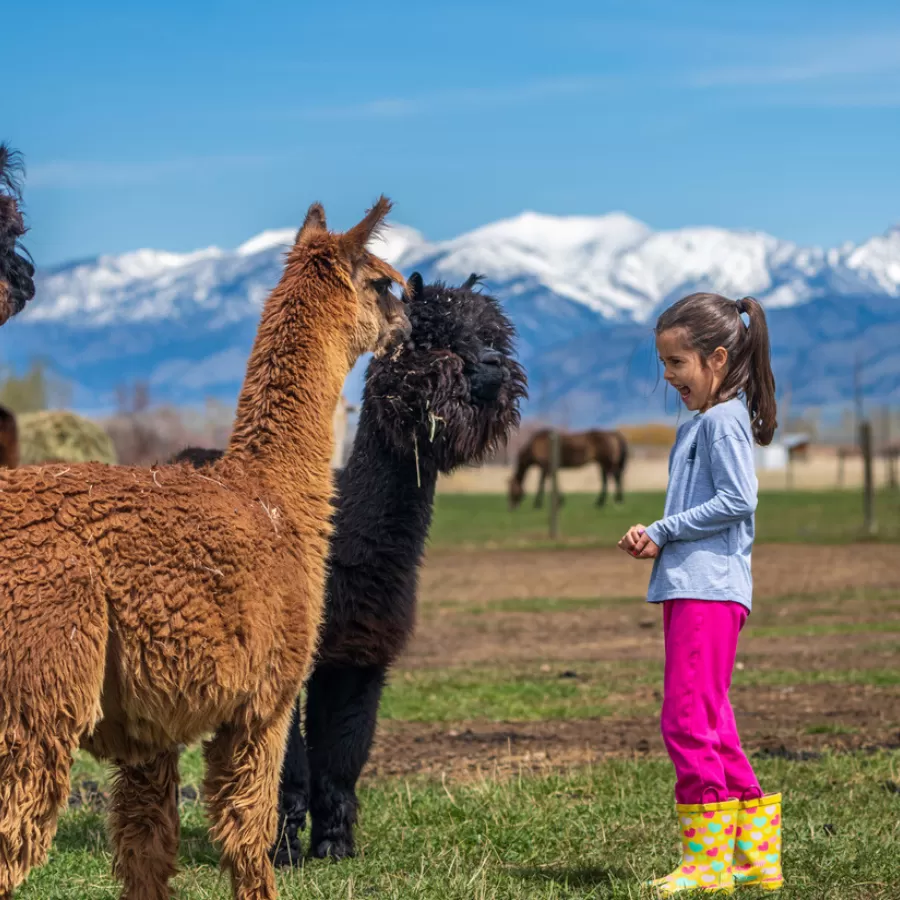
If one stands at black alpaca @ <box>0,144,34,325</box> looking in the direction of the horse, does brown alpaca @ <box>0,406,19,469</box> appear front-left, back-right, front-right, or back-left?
front-left

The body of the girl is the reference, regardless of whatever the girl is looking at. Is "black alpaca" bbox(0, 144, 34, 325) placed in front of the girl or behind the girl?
in front

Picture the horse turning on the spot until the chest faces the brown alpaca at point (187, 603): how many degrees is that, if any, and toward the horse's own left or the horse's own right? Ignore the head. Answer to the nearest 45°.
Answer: approximately 90° to the horse's own left

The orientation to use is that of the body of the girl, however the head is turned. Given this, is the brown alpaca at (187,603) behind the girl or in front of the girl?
in front

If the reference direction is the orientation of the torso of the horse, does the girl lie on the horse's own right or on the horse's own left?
on the horse's own left

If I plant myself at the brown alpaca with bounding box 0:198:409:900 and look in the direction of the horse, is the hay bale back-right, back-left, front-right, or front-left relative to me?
front-left

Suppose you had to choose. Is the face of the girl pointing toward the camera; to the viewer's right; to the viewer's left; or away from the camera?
to the viewer's left

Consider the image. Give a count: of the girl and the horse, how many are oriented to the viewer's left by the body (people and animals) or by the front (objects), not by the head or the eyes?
2

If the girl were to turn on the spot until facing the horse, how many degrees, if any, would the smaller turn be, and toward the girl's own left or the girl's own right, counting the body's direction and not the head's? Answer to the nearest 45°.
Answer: approximately 90° to the girl's own right

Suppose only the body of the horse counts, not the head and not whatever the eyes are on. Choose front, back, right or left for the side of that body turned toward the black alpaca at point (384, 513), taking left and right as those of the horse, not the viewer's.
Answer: left

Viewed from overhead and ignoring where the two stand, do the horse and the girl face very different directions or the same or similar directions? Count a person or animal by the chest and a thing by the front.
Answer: same or similar directions

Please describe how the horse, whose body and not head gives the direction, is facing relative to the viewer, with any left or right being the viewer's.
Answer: facing to the left of the viewer

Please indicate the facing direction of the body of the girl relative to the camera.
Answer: to the viewer's left

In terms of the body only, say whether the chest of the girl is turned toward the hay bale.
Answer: no
